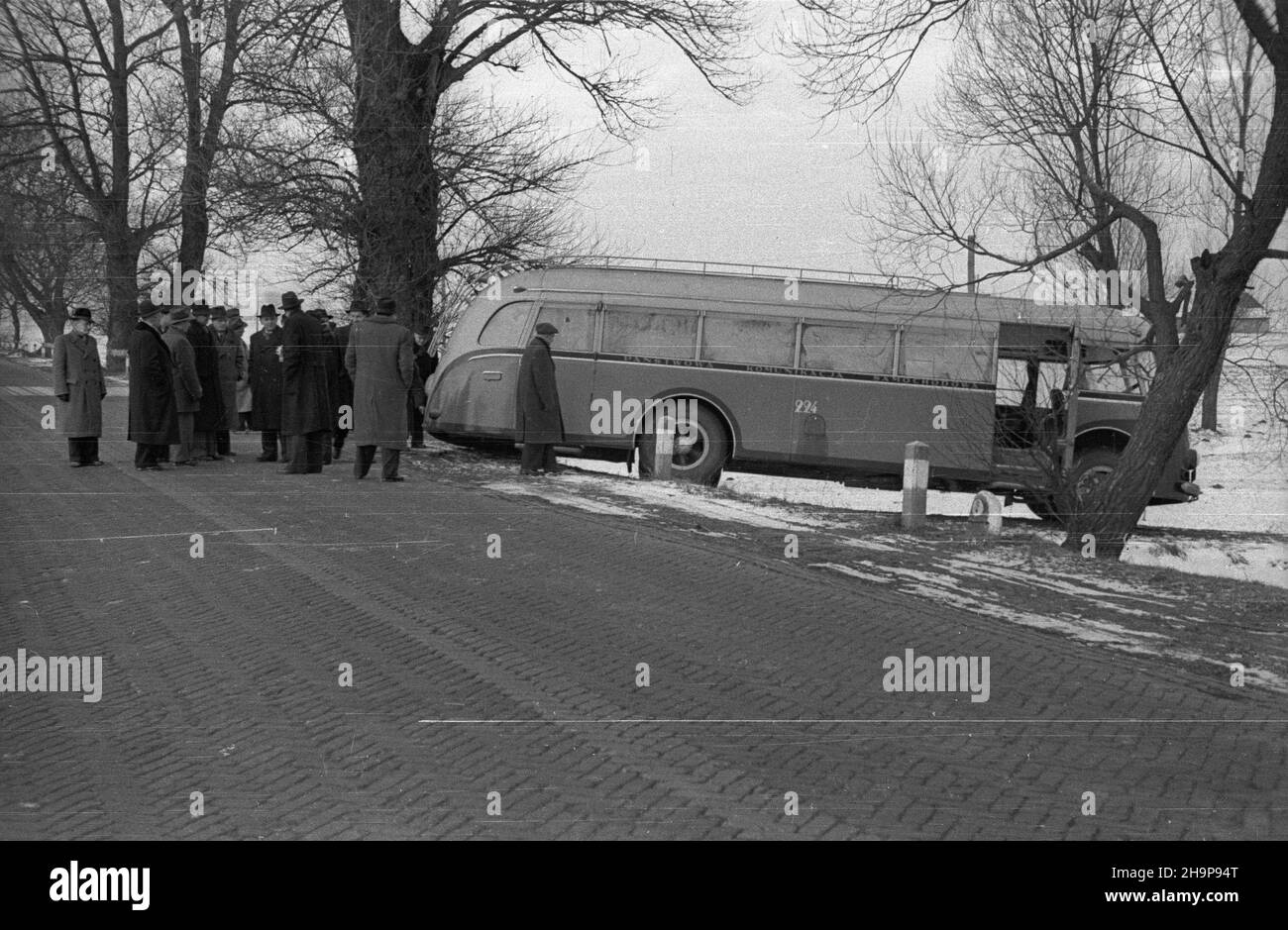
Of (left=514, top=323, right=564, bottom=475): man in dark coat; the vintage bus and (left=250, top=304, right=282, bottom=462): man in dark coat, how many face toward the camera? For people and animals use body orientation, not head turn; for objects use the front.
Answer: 1

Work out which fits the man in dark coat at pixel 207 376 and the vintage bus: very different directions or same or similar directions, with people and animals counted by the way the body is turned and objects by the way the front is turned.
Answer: same or similar directions

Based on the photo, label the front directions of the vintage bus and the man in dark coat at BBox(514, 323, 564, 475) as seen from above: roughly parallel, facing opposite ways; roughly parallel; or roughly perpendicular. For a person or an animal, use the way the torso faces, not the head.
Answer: roughly parallel

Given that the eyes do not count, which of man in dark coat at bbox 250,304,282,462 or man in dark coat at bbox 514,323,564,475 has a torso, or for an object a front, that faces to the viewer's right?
man in dark coat at bbox 514,323,564,475

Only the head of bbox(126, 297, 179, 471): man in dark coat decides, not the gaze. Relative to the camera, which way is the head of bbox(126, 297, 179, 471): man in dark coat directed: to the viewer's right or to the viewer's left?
to the viewer's right

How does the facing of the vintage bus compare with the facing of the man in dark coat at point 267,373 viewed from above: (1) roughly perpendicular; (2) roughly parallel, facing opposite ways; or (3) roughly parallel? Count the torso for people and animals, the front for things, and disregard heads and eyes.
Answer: roughly perpendicular

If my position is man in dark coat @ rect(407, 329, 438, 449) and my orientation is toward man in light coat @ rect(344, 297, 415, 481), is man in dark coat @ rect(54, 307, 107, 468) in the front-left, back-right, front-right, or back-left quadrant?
front-right

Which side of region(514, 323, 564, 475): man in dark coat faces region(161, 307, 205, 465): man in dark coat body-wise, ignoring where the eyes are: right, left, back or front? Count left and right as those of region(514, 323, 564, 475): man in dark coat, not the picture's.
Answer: back

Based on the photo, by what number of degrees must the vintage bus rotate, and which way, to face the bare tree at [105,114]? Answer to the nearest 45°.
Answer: approximately 180°

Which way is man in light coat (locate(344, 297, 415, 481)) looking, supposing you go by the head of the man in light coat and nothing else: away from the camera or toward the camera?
away from the camera

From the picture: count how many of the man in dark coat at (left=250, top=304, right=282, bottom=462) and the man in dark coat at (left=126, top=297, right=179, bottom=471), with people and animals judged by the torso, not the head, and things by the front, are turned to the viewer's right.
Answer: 1

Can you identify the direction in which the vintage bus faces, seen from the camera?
facing to the right of the viewer

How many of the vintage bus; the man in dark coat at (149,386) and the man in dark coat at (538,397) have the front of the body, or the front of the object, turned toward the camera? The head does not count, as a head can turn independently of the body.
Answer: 0

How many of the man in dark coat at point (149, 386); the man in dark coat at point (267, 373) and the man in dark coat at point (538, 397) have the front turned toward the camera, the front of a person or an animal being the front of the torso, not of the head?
1
